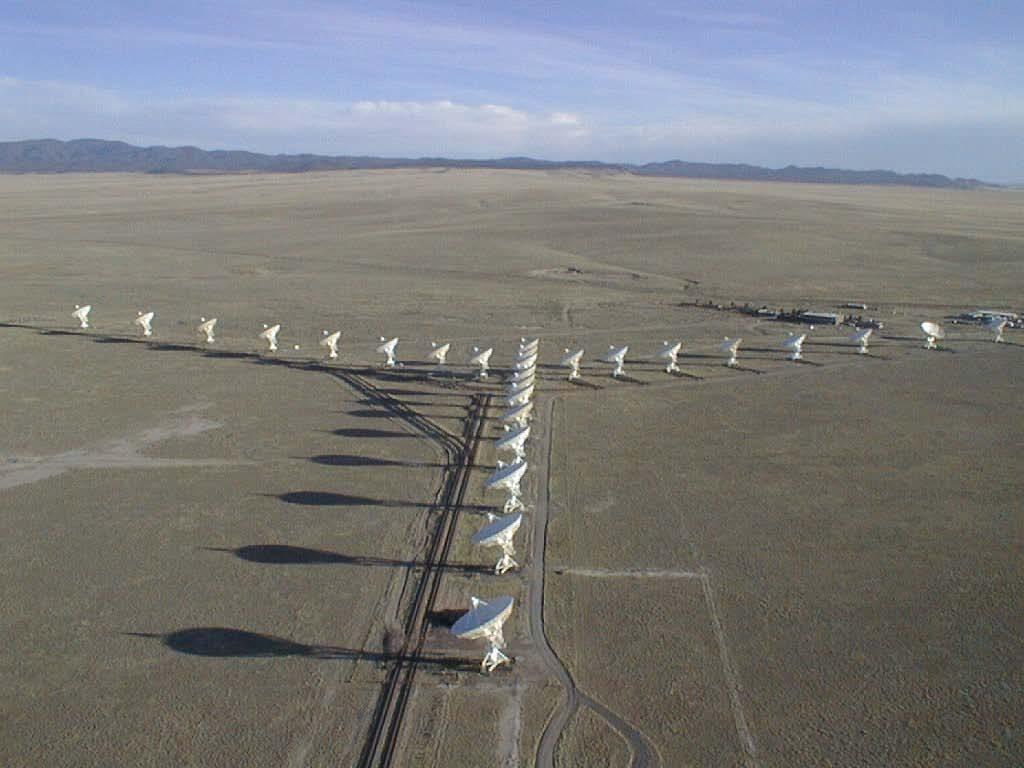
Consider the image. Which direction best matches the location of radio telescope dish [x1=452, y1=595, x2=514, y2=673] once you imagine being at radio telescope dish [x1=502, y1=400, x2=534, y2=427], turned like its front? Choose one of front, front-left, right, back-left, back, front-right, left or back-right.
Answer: left

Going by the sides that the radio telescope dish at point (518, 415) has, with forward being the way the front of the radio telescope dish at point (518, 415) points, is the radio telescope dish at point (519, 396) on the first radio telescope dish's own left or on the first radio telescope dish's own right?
on the first radio telescope dish's own right

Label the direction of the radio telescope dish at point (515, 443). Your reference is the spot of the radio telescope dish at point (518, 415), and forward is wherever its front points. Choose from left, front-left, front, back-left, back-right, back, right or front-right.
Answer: left

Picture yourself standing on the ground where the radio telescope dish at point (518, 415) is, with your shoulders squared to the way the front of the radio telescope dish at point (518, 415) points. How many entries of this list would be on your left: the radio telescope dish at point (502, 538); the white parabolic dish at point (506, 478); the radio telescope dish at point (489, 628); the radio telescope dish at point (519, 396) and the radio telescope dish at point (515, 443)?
4

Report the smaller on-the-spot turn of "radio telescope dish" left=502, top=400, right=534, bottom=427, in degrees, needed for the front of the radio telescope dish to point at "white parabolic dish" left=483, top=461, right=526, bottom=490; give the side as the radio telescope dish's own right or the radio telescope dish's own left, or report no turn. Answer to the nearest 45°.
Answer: approximately 90° to the radio telescope dish's own left

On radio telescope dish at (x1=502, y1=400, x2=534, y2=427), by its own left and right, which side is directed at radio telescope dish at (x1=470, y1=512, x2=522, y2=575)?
left

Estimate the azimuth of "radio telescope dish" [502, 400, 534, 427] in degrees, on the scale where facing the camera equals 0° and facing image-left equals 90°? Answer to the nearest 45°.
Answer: approximately 90°
